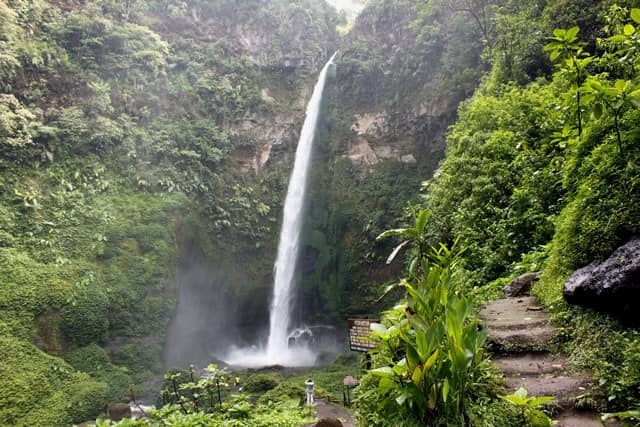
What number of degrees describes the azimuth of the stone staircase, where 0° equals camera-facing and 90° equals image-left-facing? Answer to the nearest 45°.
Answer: approximately 0°

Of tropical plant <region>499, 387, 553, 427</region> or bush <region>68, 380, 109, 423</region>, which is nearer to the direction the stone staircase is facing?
the tropical plant

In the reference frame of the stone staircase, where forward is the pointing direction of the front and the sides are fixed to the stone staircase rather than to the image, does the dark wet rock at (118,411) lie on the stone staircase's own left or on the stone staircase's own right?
on the stone staircase's own right

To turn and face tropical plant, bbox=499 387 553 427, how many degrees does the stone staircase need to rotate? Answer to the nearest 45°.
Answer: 0° — it already faces it

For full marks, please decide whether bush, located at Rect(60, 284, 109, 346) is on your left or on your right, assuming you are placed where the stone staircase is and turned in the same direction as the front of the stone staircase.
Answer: on your right

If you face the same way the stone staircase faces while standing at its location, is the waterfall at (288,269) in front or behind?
behind
